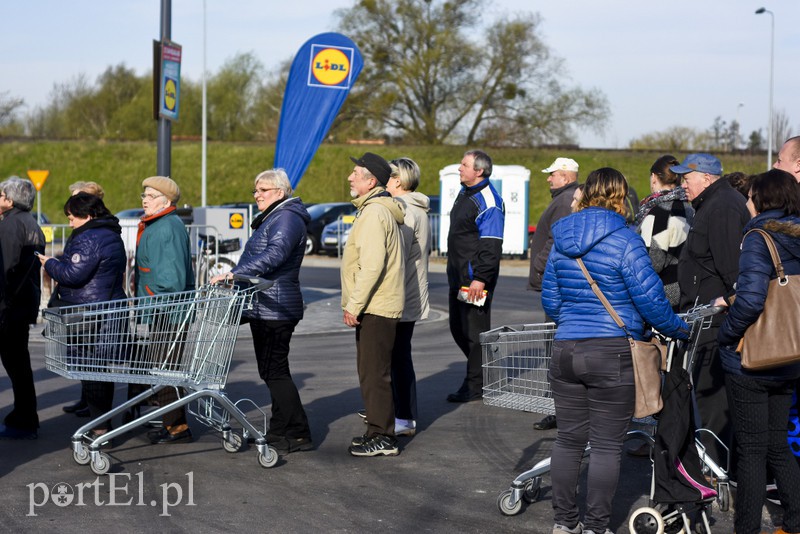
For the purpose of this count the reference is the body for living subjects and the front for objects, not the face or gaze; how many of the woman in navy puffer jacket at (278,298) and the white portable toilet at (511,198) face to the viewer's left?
1

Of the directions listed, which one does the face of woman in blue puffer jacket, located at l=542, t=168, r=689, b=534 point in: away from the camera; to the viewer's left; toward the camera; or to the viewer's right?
away from the camera

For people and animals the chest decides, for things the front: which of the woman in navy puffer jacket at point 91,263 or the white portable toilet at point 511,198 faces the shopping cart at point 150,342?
the white portable toilet

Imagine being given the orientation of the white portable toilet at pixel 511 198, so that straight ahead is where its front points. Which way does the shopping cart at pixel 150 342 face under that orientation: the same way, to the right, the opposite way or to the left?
to the right

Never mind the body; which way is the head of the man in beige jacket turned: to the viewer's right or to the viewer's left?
to the viewer's left

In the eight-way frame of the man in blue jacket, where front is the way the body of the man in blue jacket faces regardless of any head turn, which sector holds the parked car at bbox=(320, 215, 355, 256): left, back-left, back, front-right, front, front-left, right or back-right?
right

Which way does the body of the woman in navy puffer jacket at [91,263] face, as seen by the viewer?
to the viewer's left

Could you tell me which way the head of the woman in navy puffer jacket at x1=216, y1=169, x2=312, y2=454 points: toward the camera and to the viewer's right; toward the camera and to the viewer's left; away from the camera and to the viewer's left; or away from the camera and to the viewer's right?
toward the camera and to the viewer's left

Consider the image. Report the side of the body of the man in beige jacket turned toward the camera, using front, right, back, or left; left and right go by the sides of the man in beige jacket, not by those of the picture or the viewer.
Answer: left

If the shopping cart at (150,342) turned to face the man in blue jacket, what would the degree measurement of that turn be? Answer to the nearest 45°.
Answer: approximately 135° to its right

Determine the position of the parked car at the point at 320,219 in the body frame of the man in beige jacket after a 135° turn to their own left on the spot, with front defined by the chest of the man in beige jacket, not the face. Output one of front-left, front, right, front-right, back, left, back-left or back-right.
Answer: back-left

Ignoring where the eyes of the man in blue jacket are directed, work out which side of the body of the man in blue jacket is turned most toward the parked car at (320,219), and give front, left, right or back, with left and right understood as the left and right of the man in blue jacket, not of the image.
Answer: right

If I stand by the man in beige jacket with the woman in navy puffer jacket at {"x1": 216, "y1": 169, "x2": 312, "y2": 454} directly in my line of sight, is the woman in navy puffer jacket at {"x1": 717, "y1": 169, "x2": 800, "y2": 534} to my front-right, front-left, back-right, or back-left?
back-left

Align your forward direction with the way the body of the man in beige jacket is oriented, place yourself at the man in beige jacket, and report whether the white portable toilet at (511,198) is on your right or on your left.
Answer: on your right

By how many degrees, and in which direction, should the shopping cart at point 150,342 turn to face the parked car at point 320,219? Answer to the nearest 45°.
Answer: approximately 90° to its right

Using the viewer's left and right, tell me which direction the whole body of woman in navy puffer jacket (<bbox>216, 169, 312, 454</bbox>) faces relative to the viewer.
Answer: facing to the left of the viewer
